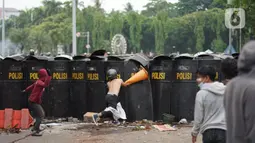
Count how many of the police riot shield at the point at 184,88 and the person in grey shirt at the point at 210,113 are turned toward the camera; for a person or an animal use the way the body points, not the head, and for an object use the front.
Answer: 1

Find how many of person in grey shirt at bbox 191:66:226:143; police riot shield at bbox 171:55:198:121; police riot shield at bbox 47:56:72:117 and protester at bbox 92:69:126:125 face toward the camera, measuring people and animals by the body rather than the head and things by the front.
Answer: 2

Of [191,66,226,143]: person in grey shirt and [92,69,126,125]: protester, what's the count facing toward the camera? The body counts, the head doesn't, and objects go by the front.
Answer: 0

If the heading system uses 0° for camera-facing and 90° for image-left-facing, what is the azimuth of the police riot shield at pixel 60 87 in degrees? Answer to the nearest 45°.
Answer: approximately 0°

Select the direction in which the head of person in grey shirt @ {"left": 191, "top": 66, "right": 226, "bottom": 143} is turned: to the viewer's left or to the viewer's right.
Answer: to the viewer's left

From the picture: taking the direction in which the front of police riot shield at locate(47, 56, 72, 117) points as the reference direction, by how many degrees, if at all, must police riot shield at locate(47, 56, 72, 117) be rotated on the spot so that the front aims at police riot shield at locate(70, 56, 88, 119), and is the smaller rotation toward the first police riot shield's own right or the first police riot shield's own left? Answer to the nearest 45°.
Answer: approximately 90° to the first police riot shield's own left

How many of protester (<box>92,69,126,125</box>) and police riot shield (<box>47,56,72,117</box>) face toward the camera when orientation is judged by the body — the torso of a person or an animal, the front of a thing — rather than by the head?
1

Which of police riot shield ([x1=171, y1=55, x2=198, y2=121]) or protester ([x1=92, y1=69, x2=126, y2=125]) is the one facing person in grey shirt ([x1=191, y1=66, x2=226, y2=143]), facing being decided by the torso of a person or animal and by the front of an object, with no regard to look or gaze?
the police riot shield

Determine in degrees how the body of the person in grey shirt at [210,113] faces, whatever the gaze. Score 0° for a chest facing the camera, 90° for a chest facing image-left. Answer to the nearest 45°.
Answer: approximately 135°

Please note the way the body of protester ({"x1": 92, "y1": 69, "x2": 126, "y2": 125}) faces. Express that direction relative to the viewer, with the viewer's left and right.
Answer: facing away from the viewer and to the right of the viewer

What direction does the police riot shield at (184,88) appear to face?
toward the camera
